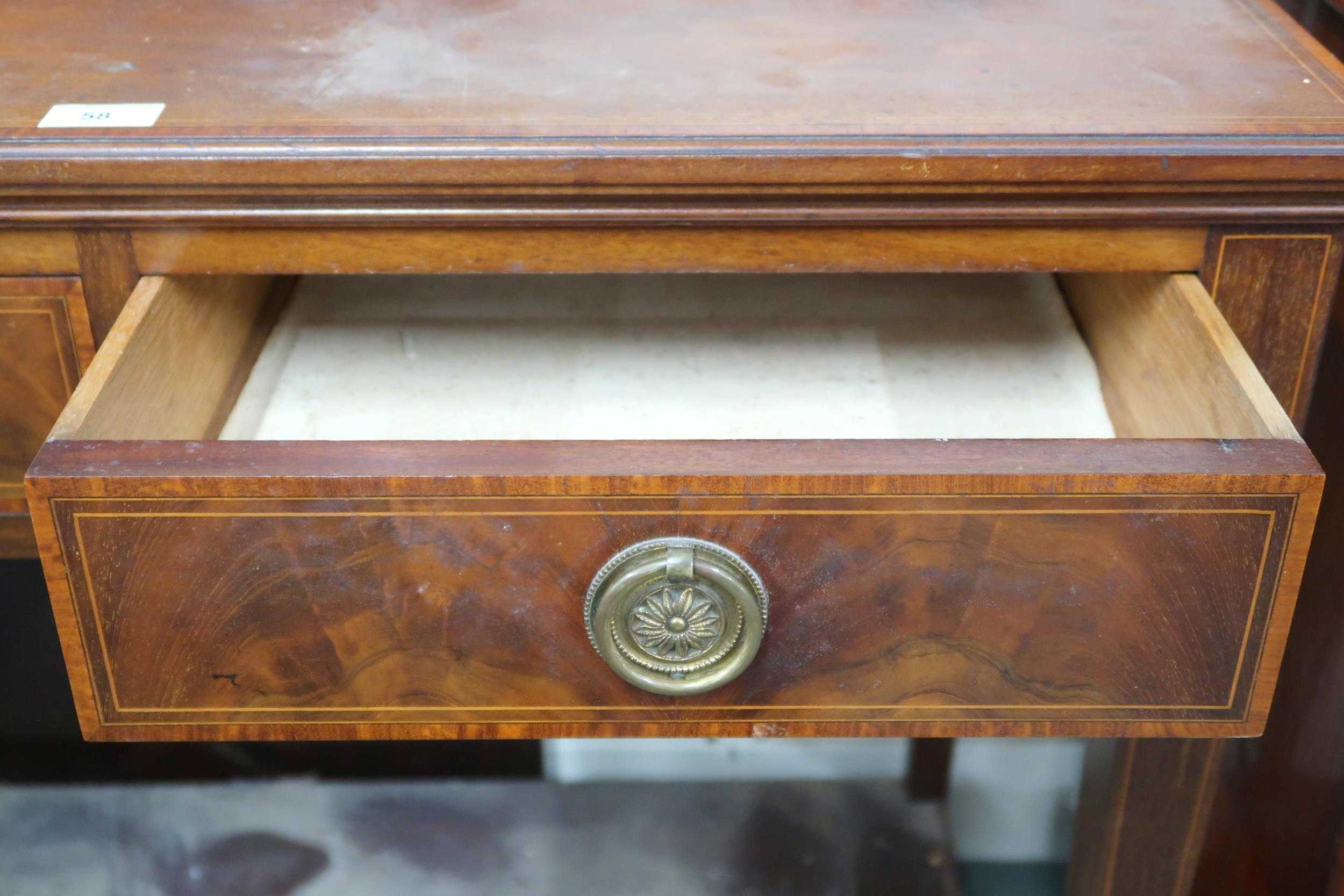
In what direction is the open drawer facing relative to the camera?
toward the camera
